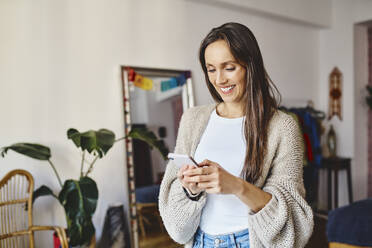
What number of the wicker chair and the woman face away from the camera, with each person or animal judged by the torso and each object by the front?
0

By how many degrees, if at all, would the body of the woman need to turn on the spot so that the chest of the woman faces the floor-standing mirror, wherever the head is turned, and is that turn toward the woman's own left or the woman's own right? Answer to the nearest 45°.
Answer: approximately 90° to the woman's own right

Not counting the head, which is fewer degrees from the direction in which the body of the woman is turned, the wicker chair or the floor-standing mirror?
the wicker chair

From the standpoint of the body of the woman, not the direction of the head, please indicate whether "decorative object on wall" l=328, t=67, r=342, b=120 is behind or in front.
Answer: behind

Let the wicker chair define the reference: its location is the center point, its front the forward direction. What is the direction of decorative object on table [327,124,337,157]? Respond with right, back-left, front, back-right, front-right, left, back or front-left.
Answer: front-left

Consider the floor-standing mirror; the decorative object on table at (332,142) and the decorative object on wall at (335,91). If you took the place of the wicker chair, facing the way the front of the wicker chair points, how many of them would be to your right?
0

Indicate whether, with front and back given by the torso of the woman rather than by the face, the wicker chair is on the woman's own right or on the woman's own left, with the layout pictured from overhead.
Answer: on the woman's own right

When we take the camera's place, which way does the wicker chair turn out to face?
facing the viewer and to the right of the viewer

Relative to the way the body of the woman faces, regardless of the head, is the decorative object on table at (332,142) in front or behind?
behind

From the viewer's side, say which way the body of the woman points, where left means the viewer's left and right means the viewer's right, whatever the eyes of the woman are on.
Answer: facing the viewer and to the left of the viewer

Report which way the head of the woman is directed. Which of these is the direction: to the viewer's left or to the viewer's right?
to the viewer's left
